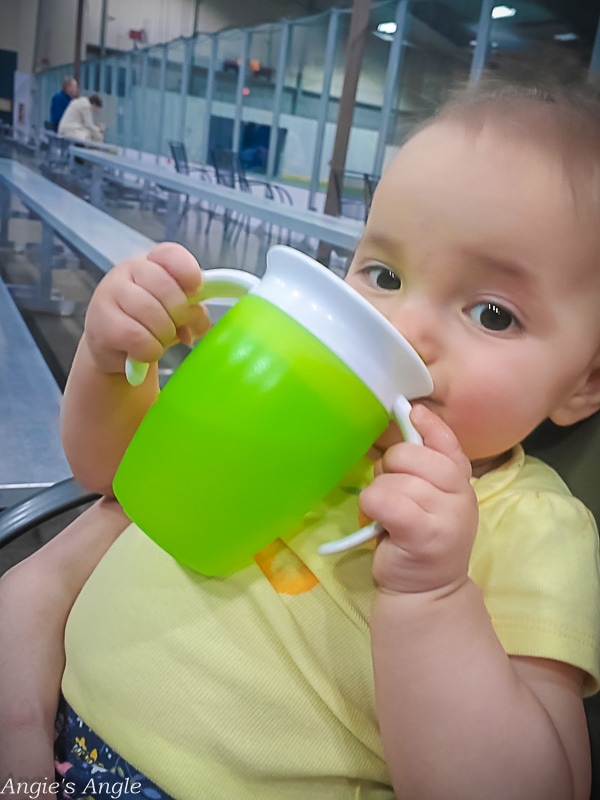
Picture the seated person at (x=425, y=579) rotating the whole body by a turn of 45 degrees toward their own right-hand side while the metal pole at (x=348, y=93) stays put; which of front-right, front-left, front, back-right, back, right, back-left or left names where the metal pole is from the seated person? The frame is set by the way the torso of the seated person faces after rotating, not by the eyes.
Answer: right

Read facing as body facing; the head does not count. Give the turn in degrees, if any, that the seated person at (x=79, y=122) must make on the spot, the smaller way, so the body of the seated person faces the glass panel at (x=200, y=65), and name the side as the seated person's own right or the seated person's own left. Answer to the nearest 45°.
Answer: approximately 45° to the seated person's own right

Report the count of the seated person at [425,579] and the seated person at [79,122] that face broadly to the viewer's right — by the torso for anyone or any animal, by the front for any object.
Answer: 1

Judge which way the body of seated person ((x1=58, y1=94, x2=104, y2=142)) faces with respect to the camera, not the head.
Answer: to the viewer's right

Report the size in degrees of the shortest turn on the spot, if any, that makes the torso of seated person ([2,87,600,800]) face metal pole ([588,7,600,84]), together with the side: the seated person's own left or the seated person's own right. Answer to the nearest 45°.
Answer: approximately 135° to the seated person's own right

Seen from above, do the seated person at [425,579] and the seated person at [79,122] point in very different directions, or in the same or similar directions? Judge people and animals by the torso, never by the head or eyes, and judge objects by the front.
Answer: very different directions

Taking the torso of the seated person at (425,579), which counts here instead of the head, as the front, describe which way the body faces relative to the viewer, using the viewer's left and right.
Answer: facing the viewer and to the left of the viewer

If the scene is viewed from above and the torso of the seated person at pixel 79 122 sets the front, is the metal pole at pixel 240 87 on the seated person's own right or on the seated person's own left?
on the seated person's own right

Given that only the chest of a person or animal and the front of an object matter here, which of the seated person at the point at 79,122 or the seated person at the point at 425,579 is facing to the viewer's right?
the seated person at the point at 79,122

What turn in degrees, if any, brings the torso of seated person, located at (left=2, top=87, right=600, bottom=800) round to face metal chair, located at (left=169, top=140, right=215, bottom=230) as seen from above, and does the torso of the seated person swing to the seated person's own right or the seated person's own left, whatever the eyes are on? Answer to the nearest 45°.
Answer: approximately 135° to the seated person's own right

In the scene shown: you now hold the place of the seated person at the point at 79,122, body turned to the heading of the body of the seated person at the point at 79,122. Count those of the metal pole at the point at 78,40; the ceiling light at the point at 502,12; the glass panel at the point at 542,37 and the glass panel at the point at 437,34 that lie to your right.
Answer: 3

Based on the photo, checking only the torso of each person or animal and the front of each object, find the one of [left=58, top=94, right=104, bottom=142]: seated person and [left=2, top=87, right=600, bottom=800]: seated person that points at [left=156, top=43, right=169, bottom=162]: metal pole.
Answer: [left=58, top=94, right=104, bottom=142]: seated person
